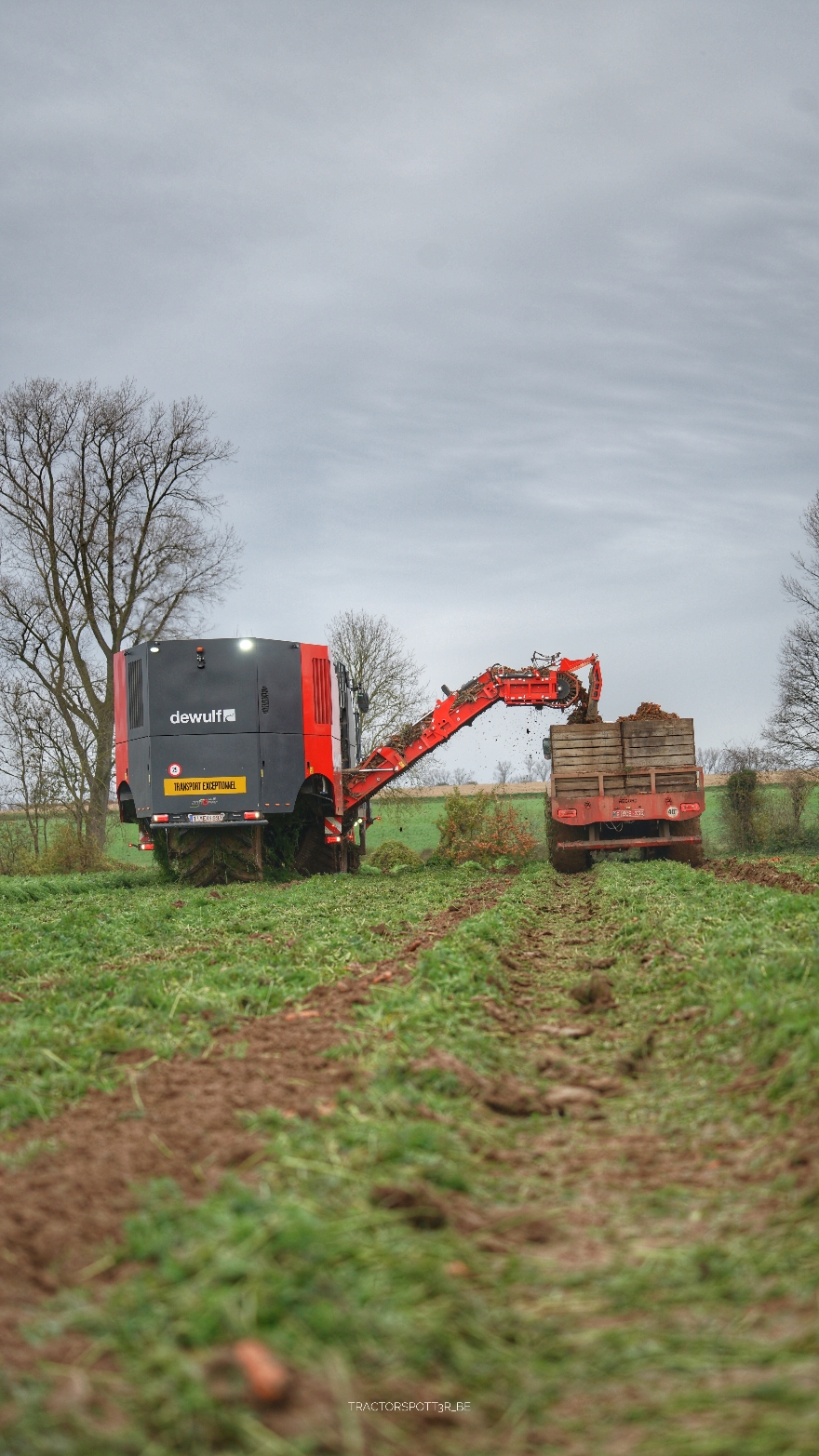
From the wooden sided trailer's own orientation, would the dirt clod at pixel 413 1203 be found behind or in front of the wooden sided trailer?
behind

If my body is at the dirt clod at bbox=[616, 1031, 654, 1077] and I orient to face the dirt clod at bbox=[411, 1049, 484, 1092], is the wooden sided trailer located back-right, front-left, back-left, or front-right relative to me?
back-right

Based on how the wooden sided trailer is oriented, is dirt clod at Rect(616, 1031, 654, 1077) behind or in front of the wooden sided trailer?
behind

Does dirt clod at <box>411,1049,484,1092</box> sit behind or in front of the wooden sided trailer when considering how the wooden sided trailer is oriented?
behind

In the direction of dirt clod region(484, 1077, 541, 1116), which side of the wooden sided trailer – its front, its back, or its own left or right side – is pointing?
back

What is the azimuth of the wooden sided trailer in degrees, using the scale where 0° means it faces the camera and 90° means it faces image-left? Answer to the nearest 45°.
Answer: approximately 180°

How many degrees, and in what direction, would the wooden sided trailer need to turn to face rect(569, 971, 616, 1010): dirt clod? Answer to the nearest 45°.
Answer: approximately 180°
